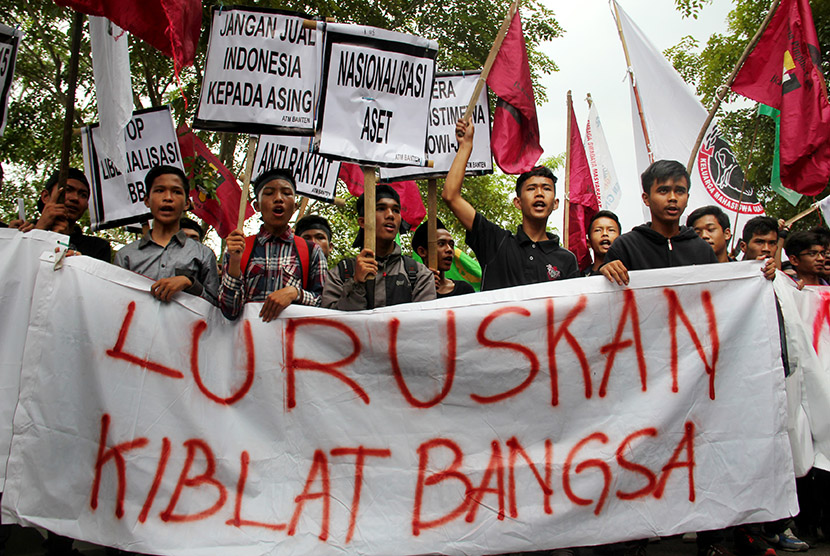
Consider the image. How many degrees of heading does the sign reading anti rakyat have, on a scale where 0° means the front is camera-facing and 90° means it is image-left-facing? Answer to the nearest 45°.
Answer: approximately 0°

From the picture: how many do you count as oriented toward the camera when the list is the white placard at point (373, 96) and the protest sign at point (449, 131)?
2

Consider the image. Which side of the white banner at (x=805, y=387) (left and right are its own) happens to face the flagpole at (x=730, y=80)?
back

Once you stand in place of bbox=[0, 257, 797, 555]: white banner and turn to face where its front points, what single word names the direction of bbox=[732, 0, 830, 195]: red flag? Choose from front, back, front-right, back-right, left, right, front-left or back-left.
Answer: back-left
